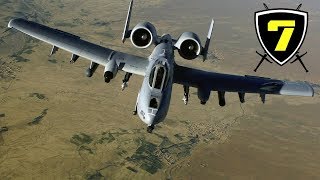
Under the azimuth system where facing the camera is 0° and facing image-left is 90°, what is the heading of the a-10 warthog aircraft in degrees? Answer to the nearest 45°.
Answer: approximately 0°
